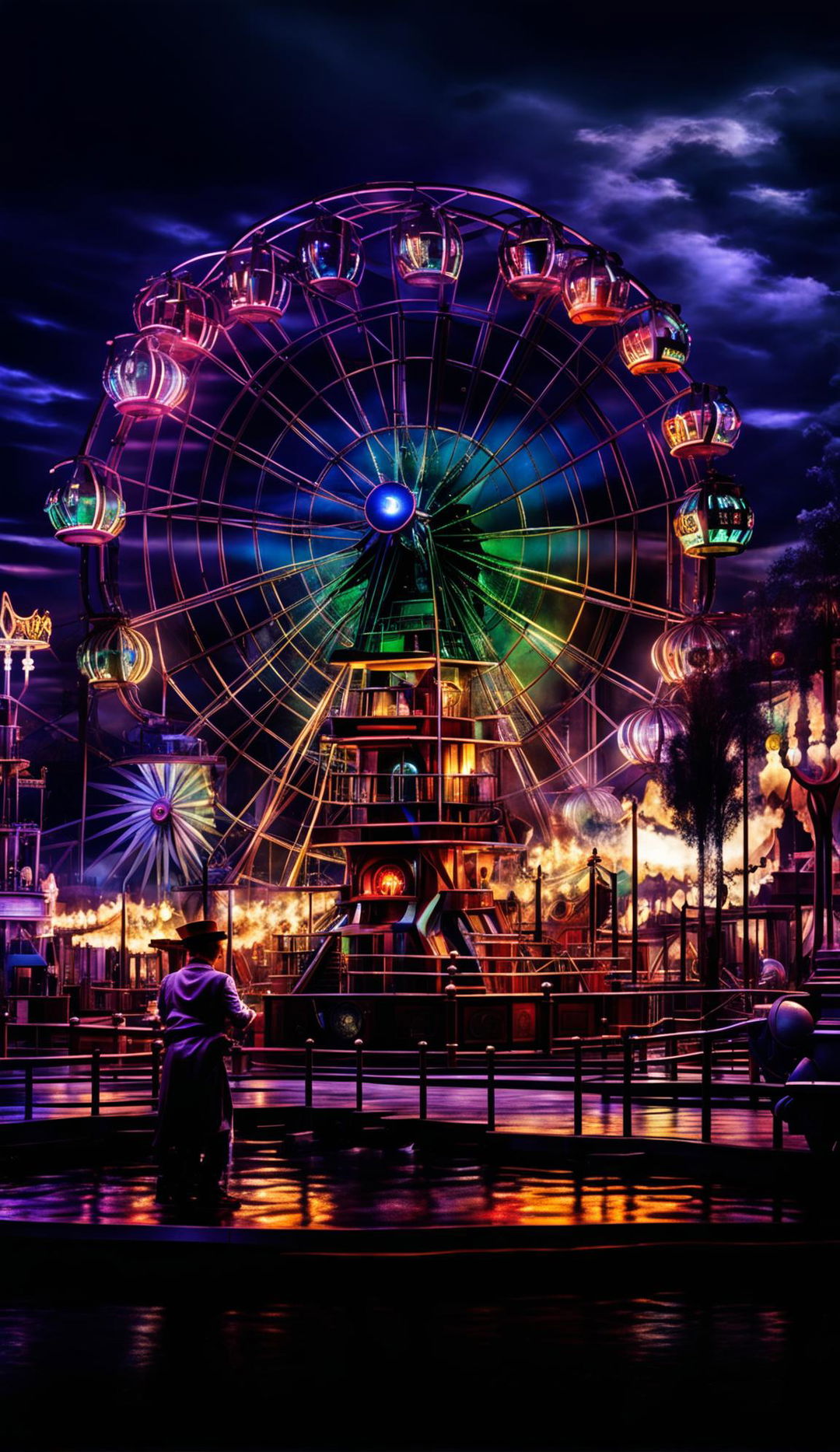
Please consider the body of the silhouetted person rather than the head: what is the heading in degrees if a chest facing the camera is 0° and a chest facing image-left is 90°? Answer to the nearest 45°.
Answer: approximately 225°

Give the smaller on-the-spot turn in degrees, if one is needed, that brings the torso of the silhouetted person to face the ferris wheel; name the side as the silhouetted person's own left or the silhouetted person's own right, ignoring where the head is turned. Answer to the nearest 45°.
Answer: approximately 45° to the silhouetted person's own left

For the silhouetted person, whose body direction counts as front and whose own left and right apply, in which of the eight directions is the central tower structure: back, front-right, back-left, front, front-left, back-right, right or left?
front-left

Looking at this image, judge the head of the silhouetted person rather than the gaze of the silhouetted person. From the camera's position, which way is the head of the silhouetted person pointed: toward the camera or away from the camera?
away from the camera
